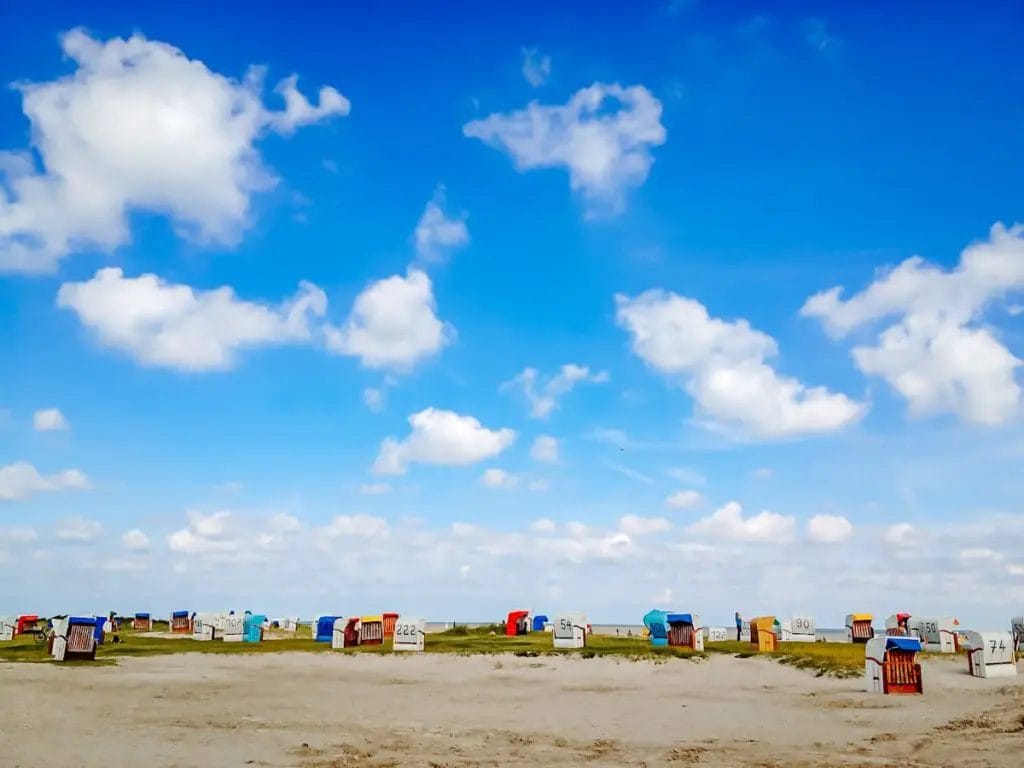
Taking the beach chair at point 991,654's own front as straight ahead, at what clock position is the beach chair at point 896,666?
the beach chair at point 896,666 is roughly at 8 o'clock from the beach chair at point 991,654.

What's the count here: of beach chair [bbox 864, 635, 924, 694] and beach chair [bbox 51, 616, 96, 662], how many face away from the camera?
0

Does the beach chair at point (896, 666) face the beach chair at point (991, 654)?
no

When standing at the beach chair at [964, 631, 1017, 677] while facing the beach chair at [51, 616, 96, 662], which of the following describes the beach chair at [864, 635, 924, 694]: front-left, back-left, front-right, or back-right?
front-left

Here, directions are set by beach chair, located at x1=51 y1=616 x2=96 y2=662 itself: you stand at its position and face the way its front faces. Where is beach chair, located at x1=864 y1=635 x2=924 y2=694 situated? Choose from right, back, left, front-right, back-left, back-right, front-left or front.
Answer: front

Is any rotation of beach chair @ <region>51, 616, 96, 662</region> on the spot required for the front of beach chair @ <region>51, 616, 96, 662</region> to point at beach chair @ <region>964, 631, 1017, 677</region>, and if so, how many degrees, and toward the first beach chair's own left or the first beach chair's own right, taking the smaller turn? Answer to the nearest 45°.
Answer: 0° — it already faces it

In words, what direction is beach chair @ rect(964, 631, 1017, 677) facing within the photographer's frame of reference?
facing away from the viewer and to the left of the viewer

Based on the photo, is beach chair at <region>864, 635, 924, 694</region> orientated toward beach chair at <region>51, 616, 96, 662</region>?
no

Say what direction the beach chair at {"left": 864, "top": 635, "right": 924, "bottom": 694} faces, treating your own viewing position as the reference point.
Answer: facing the viewer and to the right of the viewer

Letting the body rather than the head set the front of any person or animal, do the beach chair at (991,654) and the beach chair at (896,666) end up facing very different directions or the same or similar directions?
very different directions

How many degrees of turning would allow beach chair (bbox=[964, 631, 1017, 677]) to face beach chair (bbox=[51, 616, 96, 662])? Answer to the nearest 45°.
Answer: approximately 45° to its left
